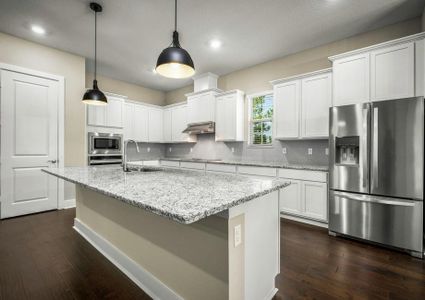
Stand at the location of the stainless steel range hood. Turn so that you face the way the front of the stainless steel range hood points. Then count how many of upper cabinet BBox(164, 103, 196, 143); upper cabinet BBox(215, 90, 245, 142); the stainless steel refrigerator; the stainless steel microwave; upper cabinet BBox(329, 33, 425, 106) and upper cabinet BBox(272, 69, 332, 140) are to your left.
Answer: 4

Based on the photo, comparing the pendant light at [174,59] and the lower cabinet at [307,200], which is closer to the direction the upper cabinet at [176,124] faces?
the pendant light

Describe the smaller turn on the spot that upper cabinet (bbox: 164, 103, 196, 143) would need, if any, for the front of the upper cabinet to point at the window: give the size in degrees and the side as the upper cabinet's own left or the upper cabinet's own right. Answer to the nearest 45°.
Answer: approximately 90° to the upper cabinet's own left

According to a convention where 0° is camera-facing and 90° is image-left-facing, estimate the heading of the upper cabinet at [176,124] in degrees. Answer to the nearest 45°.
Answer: approximately 45°

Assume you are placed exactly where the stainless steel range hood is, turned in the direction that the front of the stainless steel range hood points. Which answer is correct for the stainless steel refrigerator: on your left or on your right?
on your left

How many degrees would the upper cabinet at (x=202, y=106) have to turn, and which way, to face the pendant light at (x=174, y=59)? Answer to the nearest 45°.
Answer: approximately 45° to its left

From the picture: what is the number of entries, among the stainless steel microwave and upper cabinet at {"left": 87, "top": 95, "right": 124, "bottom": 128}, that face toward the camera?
2

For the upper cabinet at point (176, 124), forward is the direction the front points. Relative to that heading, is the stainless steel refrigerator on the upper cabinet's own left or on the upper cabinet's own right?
on the upper cabinet's own left

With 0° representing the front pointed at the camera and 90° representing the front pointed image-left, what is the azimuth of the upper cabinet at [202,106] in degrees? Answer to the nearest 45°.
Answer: approximately 45°

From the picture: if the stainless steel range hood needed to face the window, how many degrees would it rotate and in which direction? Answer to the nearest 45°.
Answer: approximately 90° to its left
